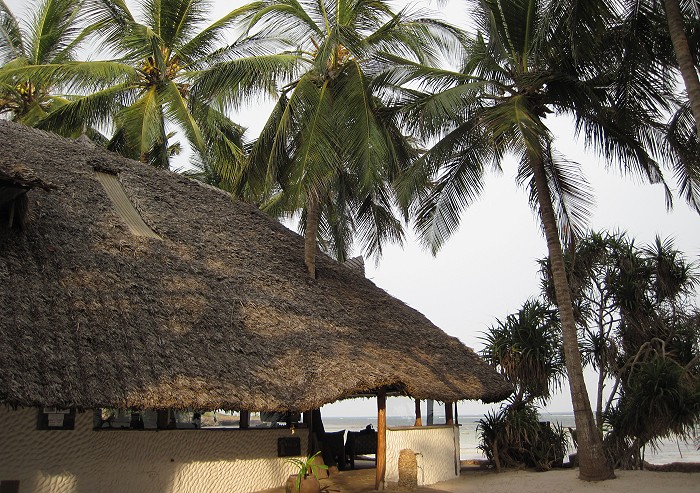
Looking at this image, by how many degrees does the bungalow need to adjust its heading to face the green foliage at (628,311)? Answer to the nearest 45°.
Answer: approximately 135° to its left

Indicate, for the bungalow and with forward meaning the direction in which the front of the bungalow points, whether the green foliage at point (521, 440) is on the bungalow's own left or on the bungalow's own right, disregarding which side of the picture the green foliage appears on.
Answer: on the bungalow's own left

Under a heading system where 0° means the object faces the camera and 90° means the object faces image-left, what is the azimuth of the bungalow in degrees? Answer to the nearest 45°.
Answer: approximately 0°

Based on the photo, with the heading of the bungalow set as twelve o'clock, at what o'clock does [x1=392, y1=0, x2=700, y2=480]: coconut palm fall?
The coconut palm is roughly at 9 o'clock from the bungalow.

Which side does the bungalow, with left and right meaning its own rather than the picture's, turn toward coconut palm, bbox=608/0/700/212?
left

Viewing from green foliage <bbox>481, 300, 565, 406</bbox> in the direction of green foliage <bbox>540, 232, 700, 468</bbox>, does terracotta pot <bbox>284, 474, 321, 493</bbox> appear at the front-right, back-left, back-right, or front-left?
back-right
